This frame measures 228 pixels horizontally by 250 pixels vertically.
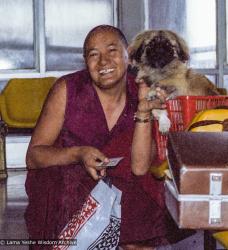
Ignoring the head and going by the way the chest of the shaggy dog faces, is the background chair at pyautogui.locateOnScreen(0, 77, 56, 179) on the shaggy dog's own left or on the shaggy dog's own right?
on the shaggy dog's own right

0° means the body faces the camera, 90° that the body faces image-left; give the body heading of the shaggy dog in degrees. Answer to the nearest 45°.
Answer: approximately 45°
